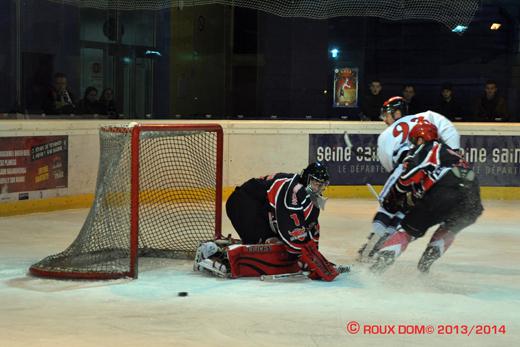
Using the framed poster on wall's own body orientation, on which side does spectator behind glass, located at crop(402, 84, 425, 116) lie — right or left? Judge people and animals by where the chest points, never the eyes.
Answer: on its left

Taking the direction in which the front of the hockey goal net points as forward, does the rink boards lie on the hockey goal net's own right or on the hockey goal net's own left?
on the hockey goal net's own left

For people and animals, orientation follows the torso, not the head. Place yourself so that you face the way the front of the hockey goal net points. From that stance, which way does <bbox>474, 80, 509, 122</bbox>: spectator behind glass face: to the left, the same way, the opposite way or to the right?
to the right

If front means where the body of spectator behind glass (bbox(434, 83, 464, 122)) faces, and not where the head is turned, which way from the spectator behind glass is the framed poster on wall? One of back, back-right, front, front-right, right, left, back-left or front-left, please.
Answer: right

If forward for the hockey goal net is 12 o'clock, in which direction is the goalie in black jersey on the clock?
The goalie in black jersey is roughly at 12 o'clock from the hockey goal net.

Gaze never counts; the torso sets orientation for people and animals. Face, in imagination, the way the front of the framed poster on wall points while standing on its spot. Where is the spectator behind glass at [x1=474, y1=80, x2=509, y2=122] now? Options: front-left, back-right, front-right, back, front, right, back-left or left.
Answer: left

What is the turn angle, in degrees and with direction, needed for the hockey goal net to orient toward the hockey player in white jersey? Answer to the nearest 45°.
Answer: approximately 45° to its left

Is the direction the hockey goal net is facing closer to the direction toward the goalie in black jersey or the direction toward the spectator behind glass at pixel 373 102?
the goalie in black jersey

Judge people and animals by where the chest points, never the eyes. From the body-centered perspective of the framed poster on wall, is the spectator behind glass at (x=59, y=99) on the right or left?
on its right
